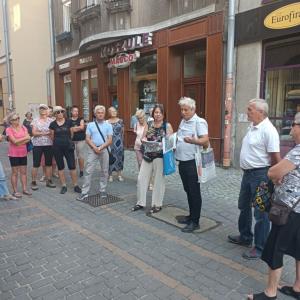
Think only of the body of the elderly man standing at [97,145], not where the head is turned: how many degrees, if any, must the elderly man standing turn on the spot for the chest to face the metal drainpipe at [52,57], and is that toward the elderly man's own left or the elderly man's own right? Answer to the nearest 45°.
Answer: approximately 180°

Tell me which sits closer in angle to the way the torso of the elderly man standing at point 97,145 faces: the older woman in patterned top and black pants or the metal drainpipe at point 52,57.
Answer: the older woman in patterned top and black pants

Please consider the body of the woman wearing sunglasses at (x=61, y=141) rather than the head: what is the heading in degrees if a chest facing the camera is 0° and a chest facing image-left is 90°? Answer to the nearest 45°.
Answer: approximately 0°

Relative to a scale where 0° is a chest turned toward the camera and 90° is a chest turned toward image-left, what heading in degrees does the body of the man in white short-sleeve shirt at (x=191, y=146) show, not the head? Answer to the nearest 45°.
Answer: approximately 45°

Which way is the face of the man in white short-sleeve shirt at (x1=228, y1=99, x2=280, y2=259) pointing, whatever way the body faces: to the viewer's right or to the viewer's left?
to the viewer's left

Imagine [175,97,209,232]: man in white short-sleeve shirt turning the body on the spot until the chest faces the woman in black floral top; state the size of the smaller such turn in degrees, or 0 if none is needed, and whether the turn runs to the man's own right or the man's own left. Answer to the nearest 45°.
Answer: approximately 90° to the man's own right

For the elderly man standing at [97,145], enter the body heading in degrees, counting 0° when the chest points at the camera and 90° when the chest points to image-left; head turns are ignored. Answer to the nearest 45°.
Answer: approximately 0°

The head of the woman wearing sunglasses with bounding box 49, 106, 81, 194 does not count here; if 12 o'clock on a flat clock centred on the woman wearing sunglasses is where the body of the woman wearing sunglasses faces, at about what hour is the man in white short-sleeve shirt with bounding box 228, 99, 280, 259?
The man in white short-sleeve shirt is roughly at 11 o'clock from the woman wearing sunglasses.
